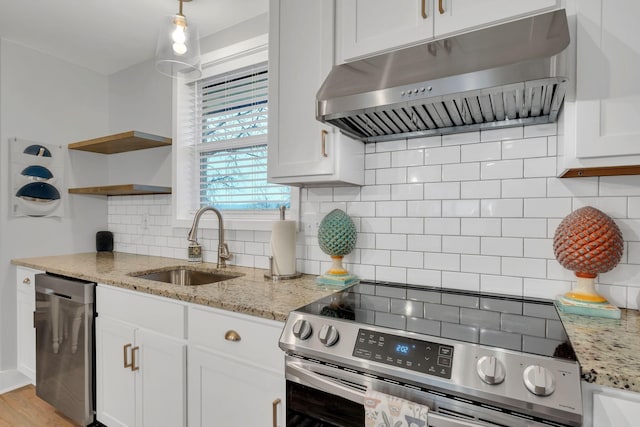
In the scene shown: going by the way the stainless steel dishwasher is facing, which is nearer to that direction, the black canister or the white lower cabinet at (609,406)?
the white lower cabinet

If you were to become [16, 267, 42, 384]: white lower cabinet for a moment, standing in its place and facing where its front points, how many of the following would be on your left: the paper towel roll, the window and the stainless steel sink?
3

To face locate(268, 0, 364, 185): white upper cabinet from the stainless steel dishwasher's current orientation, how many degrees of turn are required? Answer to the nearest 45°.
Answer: approximately 90° to its left

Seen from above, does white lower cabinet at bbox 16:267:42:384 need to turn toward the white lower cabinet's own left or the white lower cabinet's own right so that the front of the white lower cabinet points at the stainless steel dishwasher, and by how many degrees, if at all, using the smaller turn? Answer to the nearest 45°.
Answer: approximately 45° to the white lower cabinet's own left

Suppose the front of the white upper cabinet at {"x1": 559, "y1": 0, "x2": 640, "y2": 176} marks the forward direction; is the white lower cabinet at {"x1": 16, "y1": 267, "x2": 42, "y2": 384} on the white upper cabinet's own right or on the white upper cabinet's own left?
on the white upper cabinet's own right

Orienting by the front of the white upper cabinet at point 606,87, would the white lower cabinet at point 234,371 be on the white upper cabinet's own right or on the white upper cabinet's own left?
on the white upper cabinet's own right

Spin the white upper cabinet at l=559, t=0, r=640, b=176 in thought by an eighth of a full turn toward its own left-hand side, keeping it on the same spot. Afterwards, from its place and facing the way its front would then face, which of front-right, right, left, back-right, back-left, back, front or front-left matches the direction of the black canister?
back-right

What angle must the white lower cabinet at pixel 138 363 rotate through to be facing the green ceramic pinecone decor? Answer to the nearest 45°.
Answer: approximately 90° to its left

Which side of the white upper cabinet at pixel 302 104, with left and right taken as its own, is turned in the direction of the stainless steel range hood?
left

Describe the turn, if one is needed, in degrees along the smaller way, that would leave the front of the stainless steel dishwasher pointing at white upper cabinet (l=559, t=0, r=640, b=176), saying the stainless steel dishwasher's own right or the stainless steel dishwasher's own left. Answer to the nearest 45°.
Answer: approximately 90° to the stainless steel dishwasher's own left

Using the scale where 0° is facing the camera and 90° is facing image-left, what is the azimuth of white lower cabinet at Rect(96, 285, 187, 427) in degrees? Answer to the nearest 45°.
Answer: approximately 45°

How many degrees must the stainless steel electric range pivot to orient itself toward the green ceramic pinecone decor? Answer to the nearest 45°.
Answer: approximately 135° to its right
